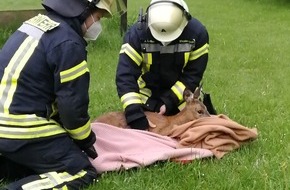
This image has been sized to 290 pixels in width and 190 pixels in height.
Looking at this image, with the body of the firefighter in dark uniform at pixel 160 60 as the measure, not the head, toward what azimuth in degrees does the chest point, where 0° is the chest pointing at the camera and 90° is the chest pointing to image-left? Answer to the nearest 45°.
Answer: approximately 0°

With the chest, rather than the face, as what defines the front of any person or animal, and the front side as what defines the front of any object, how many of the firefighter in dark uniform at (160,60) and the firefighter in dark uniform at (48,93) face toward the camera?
1

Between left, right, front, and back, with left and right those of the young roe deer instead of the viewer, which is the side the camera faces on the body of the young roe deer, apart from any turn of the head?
right

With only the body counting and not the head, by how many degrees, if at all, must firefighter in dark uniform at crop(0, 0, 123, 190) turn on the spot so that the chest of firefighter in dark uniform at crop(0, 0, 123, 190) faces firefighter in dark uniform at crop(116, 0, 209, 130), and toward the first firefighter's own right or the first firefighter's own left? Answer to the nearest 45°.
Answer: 0° — they already face them

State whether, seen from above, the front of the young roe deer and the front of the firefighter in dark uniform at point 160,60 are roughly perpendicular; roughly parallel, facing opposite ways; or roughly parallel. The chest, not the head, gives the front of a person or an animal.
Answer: roughly perpendicular

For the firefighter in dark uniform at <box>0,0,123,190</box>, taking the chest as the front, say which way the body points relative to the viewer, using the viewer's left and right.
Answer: facing away from the viewer and to the right of the viewer

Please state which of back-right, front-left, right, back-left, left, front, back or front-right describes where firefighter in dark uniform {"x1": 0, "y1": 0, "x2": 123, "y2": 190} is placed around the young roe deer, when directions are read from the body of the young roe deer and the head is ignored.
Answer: back-right

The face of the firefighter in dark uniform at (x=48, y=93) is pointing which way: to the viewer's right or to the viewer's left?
to the viewer's right

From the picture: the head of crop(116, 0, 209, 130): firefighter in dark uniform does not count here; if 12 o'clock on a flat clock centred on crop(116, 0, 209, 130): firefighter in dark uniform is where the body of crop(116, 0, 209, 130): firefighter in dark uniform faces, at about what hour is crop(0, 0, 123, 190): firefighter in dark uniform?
crop(0, 0, 123, 190): firefighter in dark uniform is roughly at 1 o'clock from crop(116, 0, 209, 130): firefighter in dark uniform.

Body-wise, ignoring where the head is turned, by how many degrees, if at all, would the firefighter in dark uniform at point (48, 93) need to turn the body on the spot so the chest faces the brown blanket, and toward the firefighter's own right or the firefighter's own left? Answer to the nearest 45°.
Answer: approximately 45° to the firefighter's own right
